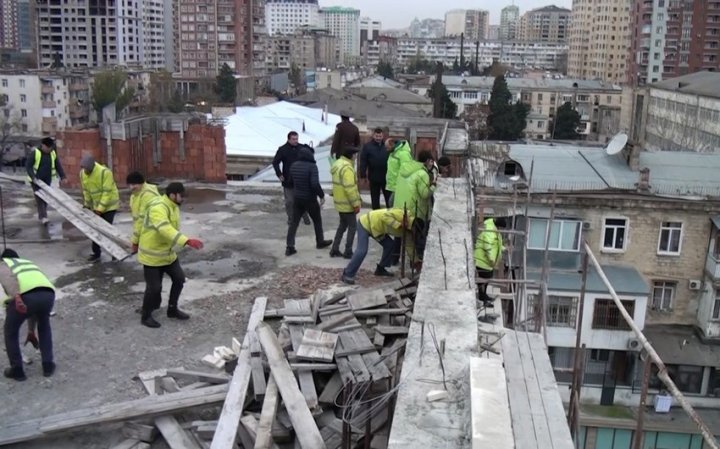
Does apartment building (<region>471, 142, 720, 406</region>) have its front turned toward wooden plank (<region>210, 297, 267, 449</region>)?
yes

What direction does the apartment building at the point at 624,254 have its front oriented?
toward the camera

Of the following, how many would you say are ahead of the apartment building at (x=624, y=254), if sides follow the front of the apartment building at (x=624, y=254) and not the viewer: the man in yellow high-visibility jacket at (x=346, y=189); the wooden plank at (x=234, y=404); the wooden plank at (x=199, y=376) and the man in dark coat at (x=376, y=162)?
4

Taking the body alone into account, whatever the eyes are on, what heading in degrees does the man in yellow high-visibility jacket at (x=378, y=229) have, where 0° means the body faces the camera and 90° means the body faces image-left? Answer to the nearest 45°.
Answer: approximately 270°

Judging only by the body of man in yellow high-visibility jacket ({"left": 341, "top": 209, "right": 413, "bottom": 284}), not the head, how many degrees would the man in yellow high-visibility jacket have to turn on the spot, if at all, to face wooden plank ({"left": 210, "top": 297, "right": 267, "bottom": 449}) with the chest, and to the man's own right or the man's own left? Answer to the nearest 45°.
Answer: approximately 90° to the man's own right

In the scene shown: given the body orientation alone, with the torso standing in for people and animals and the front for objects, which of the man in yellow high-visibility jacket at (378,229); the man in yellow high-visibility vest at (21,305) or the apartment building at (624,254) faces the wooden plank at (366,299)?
the apartment building

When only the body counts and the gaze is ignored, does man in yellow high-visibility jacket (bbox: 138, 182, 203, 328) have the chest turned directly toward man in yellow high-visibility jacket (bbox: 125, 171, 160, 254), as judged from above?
no

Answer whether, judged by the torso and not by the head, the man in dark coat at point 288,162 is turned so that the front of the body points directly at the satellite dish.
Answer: no

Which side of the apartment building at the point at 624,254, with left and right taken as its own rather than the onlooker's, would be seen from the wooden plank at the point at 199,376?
front

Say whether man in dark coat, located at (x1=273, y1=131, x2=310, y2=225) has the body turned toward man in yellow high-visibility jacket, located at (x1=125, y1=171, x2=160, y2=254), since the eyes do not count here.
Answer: no

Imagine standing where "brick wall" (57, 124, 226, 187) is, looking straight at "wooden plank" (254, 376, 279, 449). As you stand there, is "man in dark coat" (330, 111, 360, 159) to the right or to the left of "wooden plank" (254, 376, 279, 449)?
left

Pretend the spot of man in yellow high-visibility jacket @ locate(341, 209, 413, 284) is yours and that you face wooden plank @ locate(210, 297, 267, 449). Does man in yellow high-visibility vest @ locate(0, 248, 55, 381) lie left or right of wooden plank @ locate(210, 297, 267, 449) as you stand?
right
